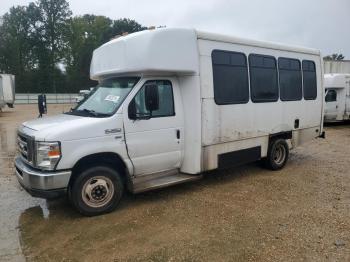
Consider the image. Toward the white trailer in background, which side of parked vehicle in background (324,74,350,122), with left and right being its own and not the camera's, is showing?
front

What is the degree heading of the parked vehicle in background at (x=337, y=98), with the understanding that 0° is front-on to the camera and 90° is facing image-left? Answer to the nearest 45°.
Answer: approximately 90°

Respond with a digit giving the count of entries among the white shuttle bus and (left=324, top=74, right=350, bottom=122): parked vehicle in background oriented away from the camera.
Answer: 0

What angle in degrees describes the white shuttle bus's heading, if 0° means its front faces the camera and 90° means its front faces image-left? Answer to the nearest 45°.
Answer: approximately 45°

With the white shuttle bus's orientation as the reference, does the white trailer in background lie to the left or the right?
on its right

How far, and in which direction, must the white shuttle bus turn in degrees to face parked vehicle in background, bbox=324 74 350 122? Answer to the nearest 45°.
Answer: approximately 180°

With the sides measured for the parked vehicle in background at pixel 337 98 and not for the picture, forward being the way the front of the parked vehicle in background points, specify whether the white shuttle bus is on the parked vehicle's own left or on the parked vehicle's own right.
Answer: on the parked vehicle's own left
